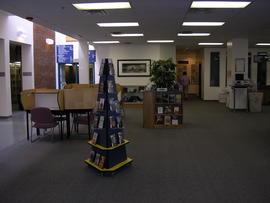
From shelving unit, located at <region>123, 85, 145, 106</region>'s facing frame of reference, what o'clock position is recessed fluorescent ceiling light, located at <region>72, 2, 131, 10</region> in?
The recessed fluorescent ceiling light is roughly at 12 o'clock from the shelving unit.

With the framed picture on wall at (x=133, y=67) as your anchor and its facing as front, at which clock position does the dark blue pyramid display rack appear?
The dark blue pyramid display rack is roughly at 12 o'clock from the framed picture on wall.

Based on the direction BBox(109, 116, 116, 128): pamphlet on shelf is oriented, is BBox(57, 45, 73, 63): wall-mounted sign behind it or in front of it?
behind

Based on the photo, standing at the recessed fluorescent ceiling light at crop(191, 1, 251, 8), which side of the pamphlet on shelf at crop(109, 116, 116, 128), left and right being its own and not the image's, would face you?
left

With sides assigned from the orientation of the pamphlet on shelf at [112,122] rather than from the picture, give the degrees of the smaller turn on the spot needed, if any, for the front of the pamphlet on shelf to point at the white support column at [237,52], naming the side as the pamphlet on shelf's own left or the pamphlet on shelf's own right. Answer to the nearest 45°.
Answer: approximately 90° to the pamphlet on shelf's own left

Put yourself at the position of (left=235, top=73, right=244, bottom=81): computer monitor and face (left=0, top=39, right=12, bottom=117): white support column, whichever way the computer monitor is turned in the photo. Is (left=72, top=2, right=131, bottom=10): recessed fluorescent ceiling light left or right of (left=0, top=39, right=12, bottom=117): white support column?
left

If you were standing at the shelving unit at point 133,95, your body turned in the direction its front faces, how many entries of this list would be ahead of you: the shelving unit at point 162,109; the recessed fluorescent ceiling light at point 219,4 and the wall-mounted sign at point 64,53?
2

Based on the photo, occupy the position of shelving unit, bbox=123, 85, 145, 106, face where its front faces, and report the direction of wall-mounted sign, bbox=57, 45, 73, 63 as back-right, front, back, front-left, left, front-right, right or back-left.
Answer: back-right
